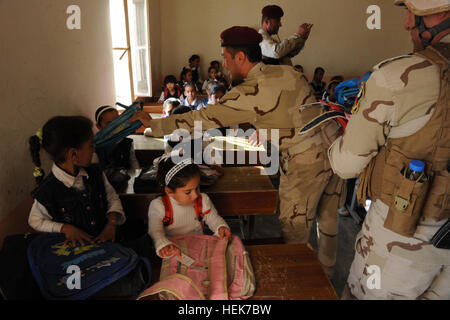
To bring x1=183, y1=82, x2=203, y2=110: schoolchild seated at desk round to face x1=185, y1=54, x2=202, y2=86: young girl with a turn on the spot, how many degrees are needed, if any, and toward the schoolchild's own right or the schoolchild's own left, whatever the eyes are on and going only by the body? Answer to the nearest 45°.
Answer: approximately 180°

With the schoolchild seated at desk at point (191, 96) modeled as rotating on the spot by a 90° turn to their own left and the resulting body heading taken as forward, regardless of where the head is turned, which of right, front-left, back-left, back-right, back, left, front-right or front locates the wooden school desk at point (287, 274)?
right

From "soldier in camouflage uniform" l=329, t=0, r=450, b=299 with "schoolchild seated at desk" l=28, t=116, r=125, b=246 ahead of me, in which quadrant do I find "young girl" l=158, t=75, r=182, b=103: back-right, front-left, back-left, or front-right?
front-right

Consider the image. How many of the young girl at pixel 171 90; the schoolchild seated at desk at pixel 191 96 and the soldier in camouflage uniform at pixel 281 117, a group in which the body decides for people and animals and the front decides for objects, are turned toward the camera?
2

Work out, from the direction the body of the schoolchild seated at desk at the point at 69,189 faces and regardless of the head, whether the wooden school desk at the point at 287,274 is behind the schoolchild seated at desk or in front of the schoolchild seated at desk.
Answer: in front

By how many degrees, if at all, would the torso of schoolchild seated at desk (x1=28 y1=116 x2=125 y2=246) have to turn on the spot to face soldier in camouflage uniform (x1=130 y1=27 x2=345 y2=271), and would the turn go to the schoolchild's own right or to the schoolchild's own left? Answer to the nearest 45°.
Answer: approximately 45° to the schoolchild's own left

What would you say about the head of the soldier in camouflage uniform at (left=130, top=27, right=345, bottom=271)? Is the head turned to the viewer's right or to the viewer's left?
to the viewer's left

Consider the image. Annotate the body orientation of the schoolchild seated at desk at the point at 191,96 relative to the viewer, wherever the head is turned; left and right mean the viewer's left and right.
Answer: facing the viewer

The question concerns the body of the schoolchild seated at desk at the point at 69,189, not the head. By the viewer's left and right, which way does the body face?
facing the viewer and to the right of the viewer

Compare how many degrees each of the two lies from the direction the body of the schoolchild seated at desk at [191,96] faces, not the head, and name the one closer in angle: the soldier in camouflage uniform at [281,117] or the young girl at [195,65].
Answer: the soldier in camouflage uniform

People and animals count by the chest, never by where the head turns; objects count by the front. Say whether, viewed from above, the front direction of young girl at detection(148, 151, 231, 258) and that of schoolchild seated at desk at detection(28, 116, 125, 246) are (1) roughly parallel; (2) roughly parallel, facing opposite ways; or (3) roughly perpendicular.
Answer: roughly parallel

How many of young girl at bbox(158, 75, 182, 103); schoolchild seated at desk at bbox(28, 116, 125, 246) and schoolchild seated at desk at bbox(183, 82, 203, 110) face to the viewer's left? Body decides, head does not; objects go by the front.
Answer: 0

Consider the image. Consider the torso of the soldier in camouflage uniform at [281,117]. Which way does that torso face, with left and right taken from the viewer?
facing to the left of the viewer

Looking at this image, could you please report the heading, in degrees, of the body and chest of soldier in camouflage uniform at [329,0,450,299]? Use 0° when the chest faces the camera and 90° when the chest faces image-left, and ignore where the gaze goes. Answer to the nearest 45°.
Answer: approximately 135°

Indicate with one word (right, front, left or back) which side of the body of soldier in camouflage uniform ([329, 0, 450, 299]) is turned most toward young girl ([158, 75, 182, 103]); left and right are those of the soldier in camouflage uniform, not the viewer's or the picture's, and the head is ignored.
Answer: front
